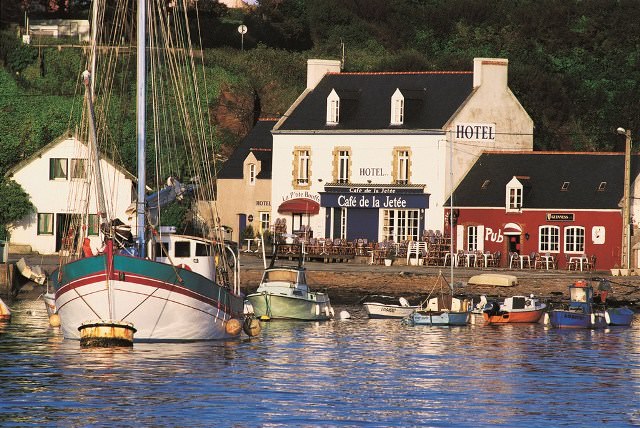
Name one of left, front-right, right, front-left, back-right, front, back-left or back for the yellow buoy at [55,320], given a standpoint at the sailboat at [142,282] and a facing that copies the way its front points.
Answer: right

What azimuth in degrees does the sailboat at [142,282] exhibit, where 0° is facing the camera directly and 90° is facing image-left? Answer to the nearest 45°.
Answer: approximately 45°
